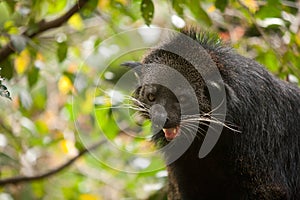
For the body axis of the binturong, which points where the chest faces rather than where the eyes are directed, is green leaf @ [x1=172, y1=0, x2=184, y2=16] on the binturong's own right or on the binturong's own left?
on the binturong's own right

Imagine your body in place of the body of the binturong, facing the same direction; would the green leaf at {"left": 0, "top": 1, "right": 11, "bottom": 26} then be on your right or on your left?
on your right

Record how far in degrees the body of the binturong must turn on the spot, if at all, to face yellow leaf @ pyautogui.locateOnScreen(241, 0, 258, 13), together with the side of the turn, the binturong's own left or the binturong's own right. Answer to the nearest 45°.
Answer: approximately 135° to the binturong's own right

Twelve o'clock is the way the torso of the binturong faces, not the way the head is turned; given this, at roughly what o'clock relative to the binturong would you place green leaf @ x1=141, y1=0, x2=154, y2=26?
The green leaf is roughly at 3 o'clock from the binturong.

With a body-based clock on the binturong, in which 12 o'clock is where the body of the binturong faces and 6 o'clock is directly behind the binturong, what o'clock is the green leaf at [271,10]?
The green leaf is roughly at 5 o'clock from the binturong.

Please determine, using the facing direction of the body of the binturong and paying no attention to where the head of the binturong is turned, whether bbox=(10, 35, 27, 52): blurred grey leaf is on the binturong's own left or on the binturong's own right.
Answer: on the binturong's own right

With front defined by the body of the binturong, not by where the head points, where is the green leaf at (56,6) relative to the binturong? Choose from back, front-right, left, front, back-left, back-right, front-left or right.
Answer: right

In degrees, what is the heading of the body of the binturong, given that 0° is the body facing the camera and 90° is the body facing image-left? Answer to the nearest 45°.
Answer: approximately 45°

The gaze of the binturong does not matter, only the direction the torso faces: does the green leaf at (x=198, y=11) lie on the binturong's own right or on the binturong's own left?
on the binturong's own right
